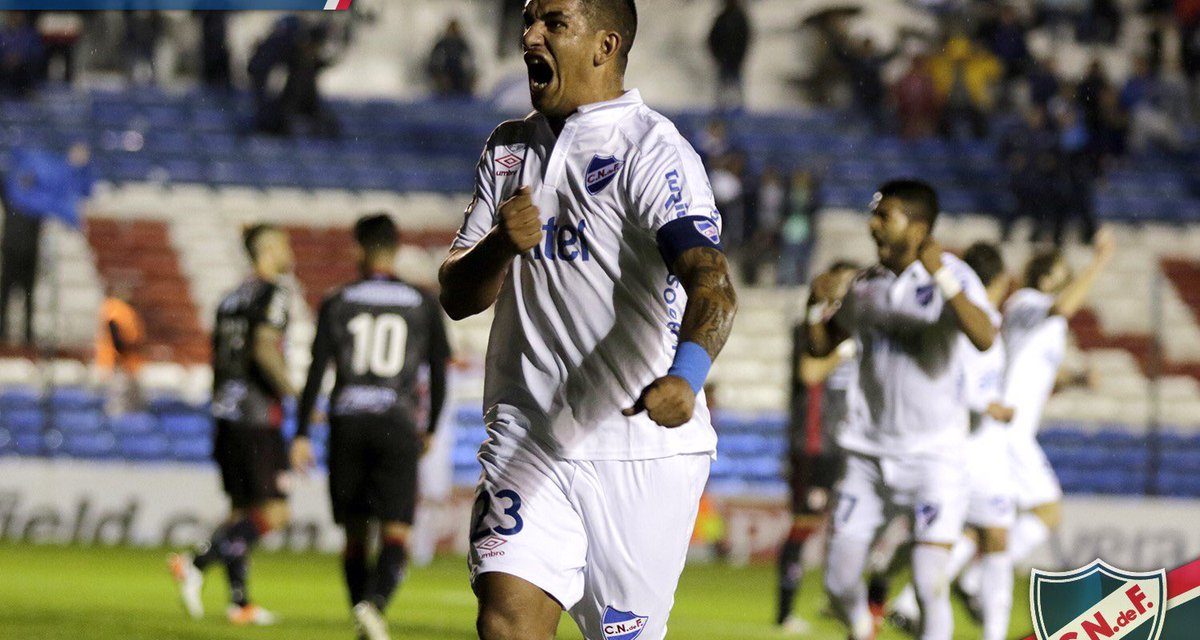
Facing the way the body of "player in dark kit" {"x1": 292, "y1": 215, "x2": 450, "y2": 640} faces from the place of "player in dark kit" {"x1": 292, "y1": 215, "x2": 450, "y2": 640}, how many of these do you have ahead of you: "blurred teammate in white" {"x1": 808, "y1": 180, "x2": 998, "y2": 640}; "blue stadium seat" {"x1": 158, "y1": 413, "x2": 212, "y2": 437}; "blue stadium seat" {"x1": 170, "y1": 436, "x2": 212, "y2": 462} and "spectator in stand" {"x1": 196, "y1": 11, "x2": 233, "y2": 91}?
3

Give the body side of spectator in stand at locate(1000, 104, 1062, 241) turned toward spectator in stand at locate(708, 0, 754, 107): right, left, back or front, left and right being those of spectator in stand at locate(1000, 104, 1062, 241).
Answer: right

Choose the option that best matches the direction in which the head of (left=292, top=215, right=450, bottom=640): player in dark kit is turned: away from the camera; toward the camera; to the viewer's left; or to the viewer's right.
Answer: away from the camera

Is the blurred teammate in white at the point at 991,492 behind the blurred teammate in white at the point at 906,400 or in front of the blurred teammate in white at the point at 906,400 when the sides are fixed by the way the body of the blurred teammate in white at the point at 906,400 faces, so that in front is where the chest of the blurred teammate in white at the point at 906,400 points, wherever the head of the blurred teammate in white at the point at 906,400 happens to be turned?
behind

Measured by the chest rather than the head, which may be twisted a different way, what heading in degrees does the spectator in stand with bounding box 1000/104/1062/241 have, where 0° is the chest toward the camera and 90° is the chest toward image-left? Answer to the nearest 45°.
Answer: approximately 0°
